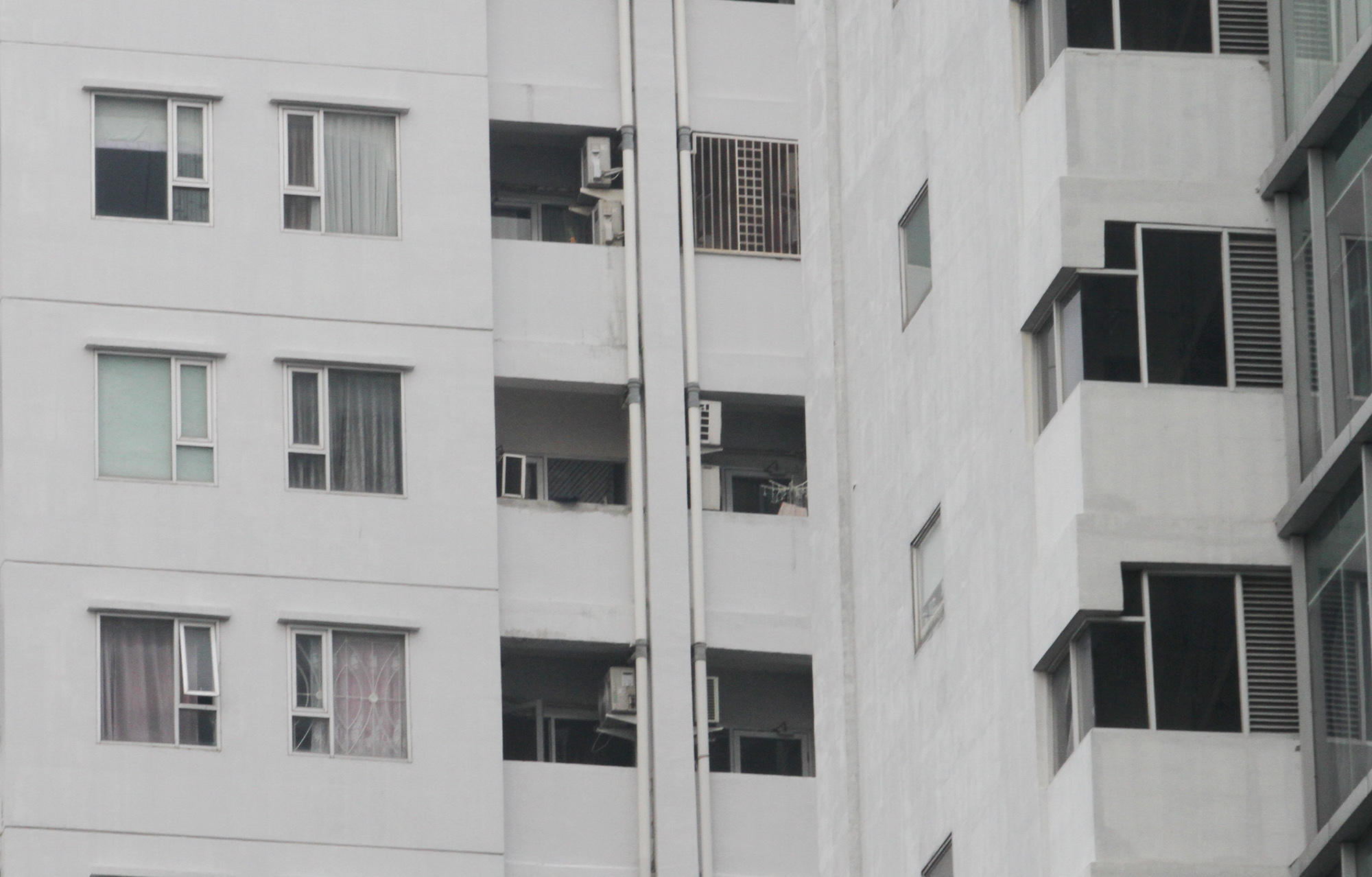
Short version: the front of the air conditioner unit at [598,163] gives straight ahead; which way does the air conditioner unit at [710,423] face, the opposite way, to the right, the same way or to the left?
the opposite way

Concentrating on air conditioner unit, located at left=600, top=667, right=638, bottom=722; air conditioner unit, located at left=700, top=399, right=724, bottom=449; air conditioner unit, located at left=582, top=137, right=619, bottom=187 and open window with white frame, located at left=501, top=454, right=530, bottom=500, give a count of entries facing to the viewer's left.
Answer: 2

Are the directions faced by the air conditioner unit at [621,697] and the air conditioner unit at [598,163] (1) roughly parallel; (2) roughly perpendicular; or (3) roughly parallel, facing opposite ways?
roughly parallel

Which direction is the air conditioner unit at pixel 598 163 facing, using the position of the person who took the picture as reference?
facing to the left of the viewer

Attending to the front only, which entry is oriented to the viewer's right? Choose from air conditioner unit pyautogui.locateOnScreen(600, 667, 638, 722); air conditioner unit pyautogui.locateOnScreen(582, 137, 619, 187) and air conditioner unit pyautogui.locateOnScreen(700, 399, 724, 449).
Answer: air conditioner unit pyautogui.locateOnScreen(700, 399, 724, 449)

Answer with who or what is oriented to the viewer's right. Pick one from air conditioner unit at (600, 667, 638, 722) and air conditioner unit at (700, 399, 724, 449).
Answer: air conditioner unit at (700, 399, 724, 449)

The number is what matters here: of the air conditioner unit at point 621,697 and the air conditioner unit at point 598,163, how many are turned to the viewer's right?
0
